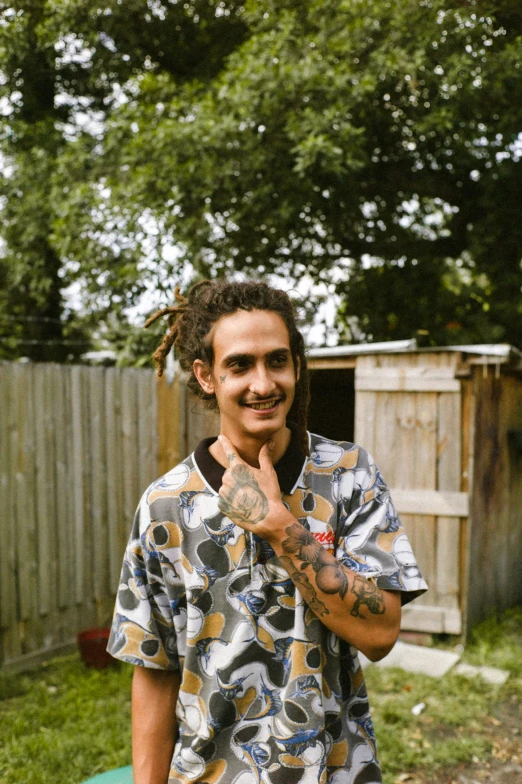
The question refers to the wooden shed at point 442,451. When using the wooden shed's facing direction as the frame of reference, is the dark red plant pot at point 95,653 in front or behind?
in front

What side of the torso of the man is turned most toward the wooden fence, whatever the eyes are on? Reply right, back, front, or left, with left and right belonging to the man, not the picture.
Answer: back

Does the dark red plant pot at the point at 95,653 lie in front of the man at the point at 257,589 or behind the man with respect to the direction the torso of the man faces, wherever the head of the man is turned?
behind

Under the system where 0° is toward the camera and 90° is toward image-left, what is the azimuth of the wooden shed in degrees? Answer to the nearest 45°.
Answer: approximately 45°

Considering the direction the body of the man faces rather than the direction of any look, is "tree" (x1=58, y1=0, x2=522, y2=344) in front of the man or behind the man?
behind

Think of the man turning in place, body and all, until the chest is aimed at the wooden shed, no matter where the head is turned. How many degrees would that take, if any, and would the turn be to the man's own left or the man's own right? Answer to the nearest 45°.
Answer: approximately 180°

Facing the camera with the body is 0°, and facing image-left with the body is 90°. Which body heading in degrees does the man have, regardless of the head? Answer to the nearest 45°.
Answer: approximately 0°

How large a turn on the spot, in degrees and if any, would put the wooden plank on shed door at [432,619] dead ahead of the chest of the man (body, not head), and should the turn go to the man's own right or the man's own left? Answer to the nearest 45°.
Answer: approximately 180°

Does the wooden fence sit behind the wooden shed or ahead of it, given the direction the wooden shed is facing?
ahead
